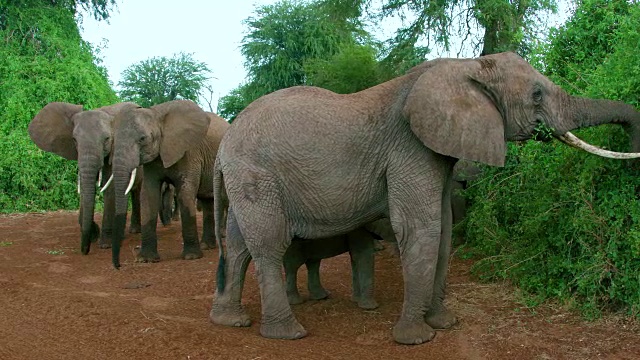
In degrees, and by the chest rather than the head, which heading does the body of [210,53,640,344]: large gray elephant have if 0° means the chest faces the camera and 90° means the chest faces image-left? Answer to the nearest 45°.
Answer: approximately 270°

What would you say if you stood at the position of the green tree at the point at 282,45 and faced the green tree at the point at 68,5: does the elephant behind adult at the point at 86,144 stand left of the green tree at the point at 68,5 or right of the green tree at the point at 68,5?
left

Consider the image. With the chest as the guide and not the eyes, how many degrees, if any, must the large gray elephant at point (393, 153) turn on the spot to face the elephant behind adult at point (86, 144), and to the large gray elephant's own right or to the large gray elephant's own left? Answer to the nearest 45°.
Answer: approximately 135° to the large gray elephant's own left

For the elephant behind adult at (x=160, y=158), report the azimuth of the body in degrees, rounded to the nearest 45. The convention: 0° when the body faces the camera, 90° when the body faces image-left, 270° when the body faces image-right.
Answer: approximately 45°

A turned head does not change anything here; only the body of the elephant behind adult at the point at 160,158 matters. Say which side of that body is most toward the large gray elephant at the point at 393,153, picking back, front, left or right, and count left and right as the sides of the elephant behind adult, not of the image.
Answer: left

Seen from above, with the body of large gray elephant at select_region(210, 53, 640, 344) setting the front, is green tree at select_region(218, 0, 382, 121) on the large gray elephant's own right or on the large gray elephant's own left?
on the large gray elephant's own left
